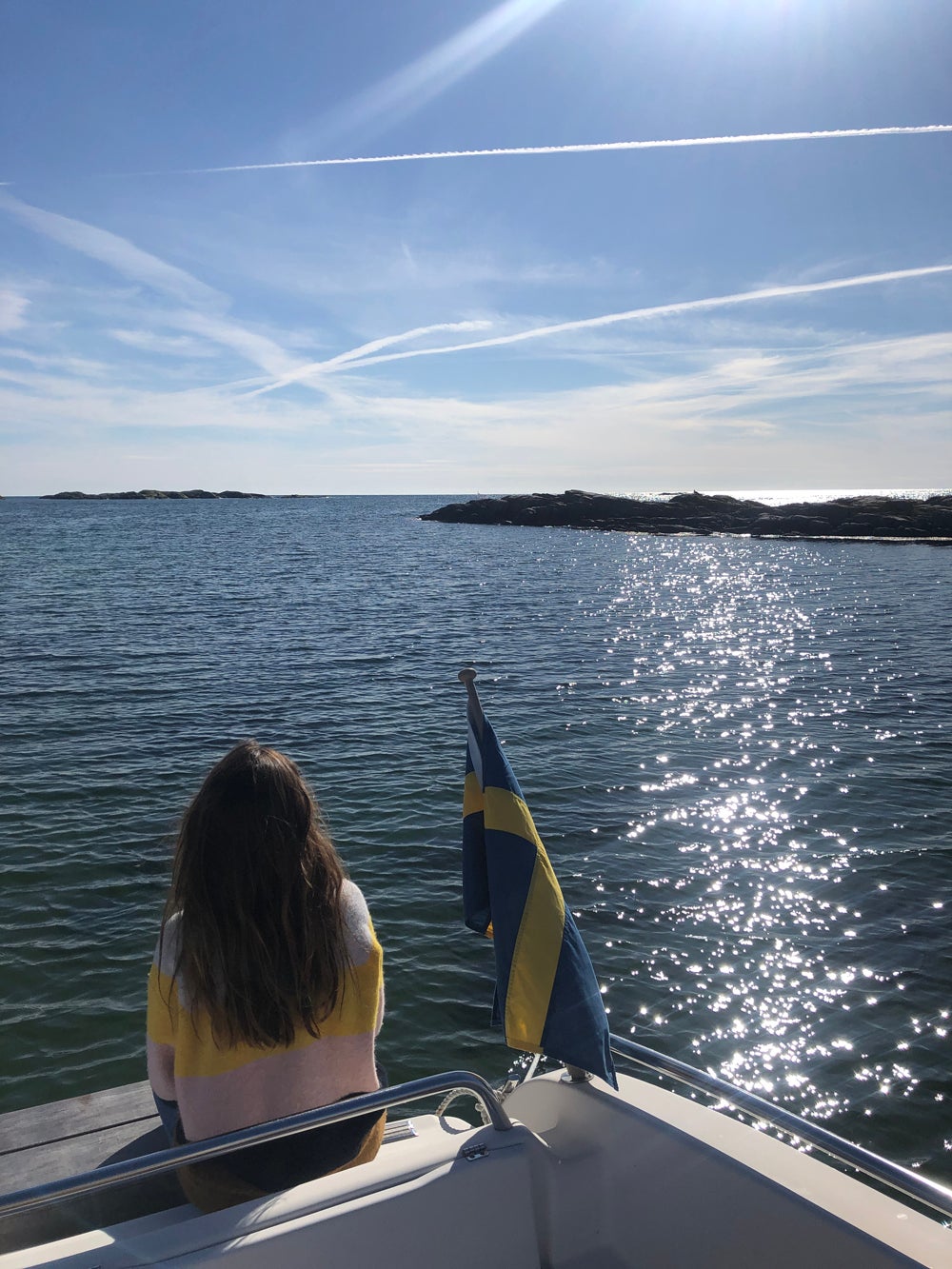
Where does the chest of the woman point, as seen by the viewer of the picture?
away from the camera

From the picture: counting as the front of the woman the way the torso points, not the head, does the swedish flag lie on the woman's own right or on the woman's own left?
on the woman's own right

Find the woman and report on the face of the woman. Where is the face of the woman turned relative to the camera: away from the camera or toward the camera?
away from the camera
